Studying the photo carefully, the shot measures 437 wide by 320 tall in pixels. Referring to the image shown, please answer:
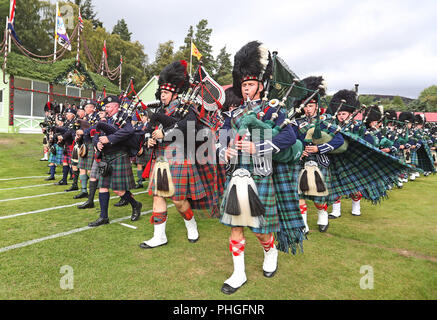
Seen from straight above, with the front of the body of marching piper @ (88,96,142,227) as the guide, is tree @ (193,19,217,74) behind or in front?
behind

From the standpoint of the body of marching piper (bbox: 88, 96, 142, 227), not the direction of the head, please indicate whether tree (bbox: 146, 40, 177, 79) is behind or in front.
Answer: behind

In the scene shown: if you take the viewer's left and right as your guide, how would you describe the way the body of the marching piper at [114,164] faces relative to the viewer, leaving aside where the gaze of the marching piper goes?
facing the viewer and to the left of the viewer

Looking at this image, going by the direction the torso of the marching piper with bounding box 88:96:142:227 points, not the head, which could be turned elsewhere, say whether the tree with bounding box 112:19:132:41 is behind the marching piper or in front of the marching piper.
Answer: behind

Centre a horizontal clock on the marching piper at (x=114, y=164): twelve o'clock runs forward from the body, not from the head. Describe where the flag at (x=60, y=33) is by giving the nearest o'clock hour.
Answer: The flag is roughly at 4 o'clock from the marching piper.
